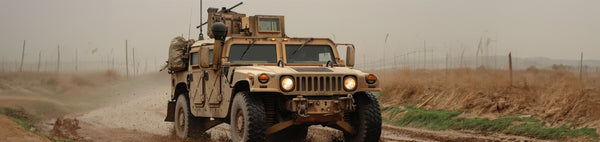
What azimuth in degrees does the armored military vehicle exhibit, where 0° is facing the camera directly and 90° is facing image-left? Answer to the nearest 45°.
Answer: approximately 315°
